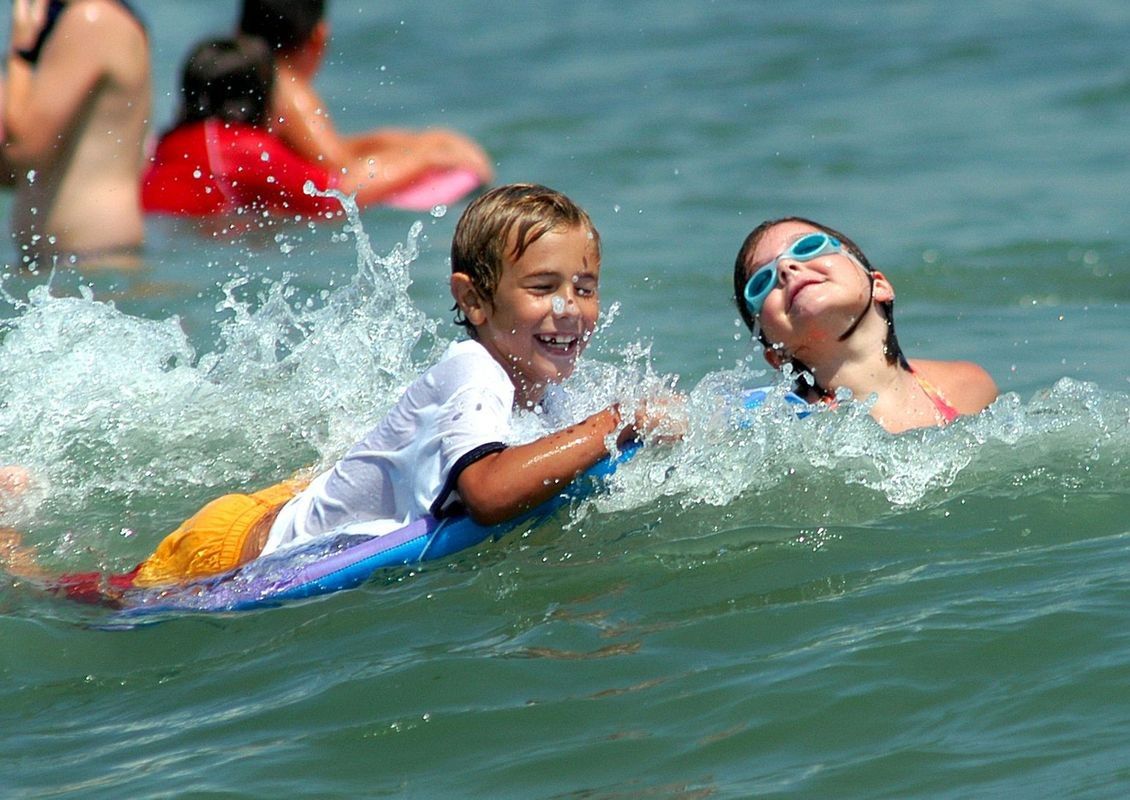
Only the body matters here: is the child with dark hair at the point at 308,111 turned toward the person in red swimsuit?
no

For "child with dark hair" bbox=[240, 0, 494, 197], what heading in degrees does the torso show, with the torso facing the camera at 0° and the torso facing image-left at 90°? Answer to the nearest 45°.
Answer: approximately 225°

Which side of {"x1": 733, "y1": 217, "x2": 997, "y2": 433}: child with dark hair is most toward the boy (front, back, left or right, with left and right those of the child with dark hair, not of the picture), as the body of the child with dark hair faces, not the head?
front

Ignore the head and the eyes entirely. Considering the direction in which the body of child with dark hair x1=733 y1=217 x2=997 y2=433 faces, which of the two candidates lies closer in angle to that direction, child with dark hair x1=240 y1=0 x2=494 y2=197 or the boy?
the boy

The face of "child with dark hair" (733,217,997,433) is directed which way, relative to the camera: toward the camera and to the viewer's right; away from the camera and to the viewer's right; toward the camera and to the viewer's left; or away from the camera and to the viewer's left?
toward the camera and to the viewer's left

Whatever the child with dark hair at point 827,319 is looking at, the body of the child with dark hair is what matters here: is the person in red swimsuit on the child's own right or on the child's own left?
on the child's own right

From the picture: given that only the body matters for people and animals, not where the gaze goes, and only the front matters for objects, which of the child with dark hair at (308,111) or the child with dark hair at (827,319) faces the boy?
the child with dark hair at (827,319)

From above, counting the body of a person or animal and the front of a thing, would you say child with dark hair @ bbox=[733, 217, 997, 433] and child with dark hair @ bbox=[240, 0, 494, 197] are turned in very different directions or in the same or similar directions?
very different directions

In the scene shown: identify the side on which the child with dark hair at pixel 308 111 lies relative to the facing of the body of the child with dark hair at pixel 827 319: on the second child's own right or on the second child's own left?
on the second child's own right

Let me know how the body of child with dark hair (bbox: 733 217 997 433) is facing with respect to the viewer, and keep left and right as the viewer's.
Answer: facing the viewer and to the left of the viewer

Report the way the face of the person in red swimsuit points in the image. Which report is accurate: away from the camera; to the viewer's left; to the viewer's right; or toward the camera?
away from the camera
